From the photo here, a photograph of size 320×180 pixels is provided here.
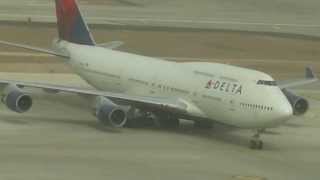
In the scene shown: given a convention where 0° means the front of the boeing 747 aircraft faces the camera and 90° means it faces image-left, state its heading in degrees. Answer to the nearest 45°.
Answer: approximately 315°
